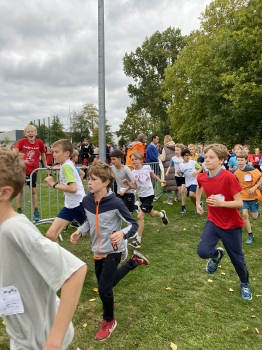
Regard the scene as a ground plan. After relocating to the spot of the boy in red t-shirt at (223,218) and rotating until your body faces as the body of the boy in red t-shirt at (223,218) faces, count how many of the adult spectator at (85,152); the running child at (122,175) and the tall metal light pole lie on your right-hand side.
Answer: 3

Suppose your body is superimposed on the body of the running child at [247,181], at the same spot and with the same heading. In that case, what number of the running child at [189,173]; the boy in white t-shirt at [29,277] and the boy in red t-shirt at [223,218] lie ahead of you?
2

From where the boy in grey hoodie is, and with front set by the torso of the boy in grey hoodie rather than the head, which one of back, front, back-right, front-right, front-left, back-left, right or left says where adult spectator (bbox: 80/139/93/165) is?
back-right

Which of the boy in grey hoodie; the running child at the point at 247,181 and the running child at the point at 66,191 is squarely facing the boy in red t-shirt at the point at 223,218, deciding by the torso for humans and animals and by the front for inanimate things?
the running child at the point at 247,181

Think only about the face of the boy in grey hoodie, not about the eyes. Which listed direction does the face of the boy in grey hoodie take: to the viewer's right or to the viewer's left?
to the viewer's left

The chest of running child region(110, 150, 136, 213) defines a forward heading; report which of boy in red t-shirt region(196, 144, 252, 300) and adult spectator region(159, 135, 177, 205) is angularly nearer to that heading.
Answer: the boy in red t-shirt

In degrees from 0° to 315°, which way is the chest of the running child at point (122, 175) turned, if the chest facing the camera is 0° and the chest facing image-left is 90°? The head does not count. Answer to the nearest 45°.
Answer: approximately 45°

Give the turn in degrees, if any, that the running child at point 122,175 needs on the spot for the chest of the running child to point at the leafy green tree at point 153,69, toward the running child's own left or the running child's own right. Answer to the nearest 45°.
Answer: approximately 135° to the running child's own right
